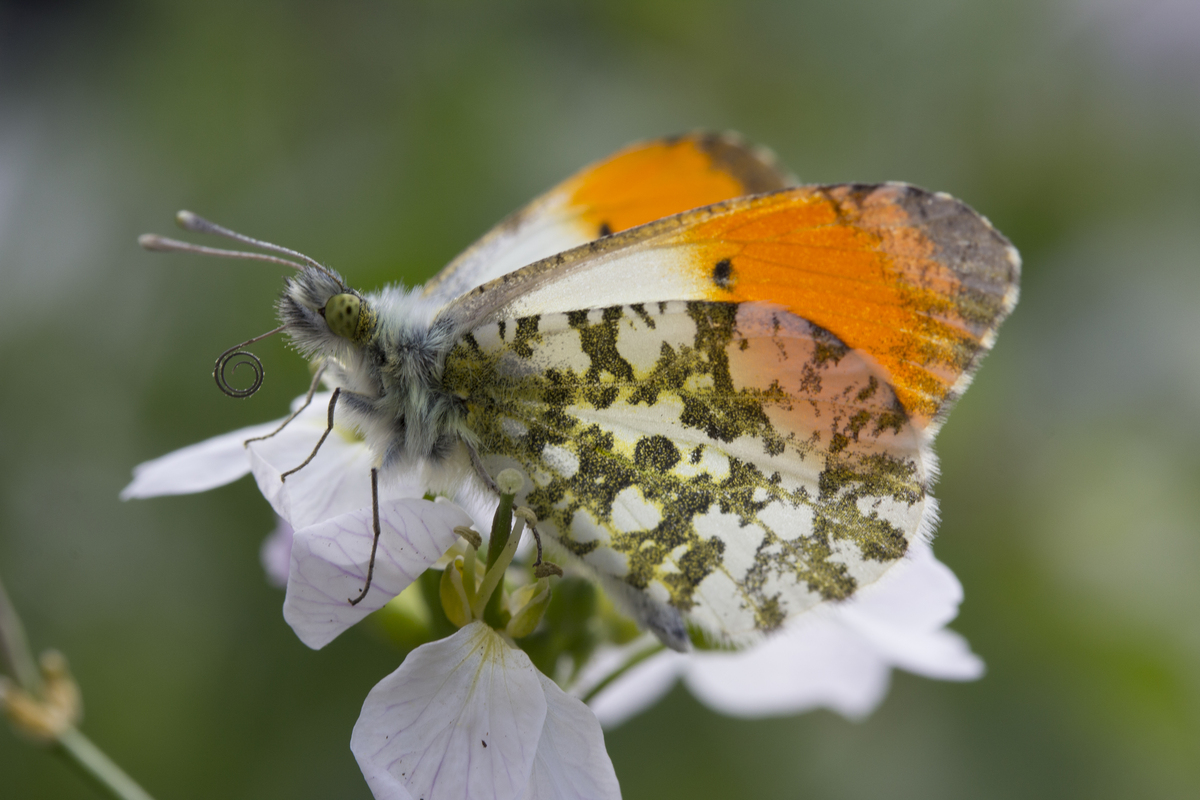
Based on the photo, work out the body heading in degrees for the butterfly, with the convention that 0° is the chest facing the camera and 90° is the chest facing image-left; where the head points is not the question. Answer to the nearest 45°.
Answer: approximately 90°

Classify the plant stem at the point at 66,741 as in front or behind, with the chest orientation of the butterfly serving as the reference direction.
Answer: in front
